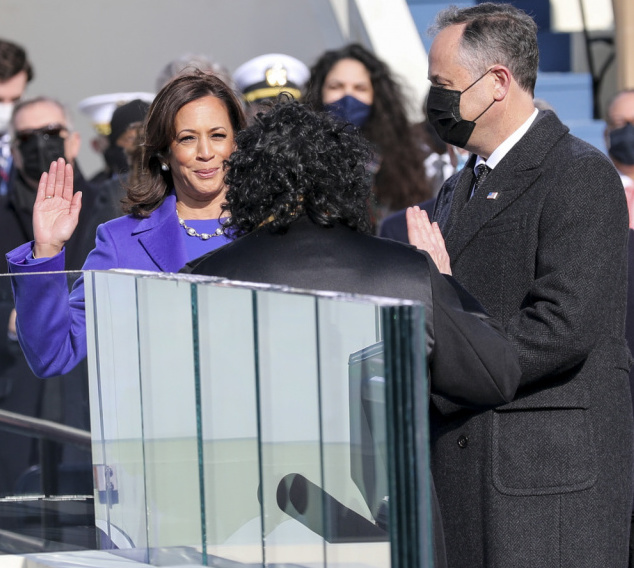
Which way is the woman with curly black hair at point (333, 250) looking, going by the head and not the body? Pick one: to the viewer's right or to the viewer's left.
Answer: to the viewer's left

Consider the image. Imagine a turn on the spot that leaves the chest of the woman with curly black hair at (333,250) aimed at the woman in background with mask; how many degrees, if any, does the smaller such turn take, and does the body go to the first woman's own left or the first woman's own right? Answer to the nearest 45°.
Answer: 0° — they already face them

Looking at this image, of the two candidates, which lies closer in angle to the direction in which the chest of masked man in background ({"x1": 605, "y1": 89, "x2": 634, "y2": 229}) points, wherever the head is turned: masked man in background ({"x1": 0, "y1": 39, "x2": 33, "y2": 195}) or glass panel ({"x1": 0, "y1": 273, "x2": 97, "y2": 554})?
the glass panel

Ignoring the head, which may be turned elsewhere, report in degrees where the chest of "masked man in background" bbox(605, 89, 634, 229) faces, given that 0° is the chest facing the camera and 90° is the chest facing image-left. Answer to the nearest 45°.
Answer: approximately 0°

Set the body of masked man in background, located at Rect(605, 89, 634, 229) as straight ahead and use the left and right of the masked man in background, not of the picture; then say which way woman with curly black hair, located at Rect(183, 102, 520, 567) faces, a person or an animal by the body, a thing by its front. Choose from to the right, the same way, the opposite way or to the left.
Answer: the opposite way

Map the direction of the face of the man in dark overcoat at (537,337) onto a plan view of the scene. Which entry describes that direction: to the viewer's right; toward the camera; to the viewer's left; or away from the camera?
to the viewer's left

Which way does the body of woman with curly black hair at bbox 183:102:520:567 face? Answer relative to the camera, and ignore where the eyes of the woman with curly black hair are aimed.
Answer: away from the camera

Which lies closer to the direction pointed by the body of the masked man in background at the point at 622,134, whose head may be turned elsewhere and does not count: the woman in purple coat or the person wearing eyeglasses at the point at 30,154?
the woman in purple coat

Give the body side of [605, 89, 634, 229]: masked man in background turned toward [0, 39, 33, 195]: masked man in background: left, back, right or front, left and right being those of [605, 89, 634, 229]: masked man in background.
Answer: right

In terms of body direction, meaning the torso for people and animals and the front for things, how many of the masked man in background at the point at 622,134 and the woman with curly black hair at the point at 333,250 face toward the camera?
1
